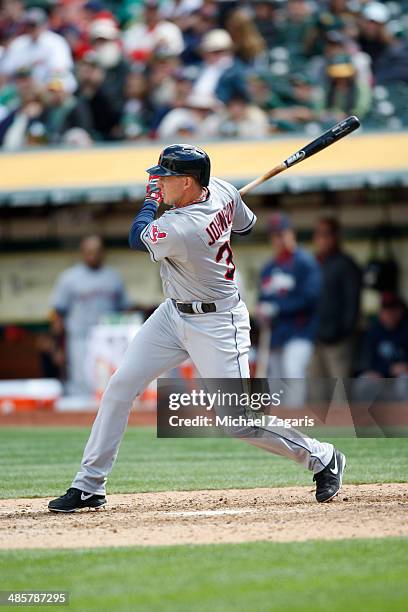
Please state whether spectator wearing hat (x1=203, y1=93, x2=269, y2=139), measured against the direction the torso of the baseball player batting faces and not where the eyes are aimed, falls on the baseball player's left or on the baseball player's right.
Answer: on the baseball player's right

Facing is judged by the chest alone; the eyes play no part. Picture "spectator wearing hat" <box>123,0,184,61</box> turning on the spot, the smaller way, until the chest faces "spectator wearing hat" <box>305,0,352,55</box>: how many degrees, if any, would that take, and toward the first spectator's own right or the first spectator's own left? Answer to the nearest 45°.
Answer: approximately 45° to the first spectator's own left

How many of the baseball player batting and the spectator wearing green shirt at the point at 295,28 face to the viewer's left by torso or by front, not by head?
1

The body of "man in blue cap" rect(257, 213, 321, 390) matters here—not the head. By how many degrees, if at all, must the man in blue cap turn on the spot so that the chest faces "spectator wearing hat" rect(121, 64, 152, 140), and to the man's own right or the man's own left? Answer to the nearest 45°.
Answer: approximately 90° to the man's own right

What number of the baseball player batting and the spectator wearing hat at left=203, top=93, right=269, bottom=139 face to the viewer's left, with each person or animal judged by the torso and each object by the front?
1

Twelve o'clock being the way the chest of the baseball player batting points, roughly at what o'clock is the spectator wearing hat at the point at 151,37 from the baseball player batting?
The spectator wearing hat is roughly at 3 o'clock from the baseball player batting.

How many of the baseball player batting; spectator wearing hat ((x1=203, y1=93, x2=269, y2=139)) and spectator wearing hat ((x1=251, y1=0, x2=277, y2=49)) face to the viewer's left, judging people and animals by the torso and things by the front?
1

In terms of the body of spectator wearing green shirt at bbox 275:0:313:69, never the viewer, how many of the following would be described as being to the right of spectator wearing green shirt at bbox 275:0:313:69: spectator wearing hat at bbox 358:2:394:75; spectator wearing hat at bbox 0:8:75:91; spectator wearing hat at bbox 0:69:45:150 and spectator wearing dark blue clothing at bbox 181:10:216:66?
3

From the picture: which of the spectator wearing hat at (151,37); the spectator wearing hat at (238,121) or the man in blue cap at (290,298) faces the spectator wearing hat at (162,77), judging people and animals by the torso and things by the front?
the spectator wearing hat at (151,37)

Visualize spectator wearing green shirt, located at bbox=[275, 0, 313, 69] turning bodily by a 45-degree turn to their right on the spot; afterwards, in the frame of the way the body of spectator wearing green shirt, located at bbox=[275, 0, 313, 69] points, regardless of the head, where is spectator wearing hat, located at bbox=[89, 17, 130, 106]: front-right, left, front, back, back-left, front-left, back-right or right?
front-right

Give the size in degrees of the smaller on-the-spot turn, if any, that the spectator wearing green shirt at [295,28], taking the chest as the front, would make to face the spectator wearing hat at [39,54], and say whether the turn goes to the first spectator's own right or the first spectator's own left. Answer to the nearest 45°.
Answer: approximately 90° to the first spectator's own right
